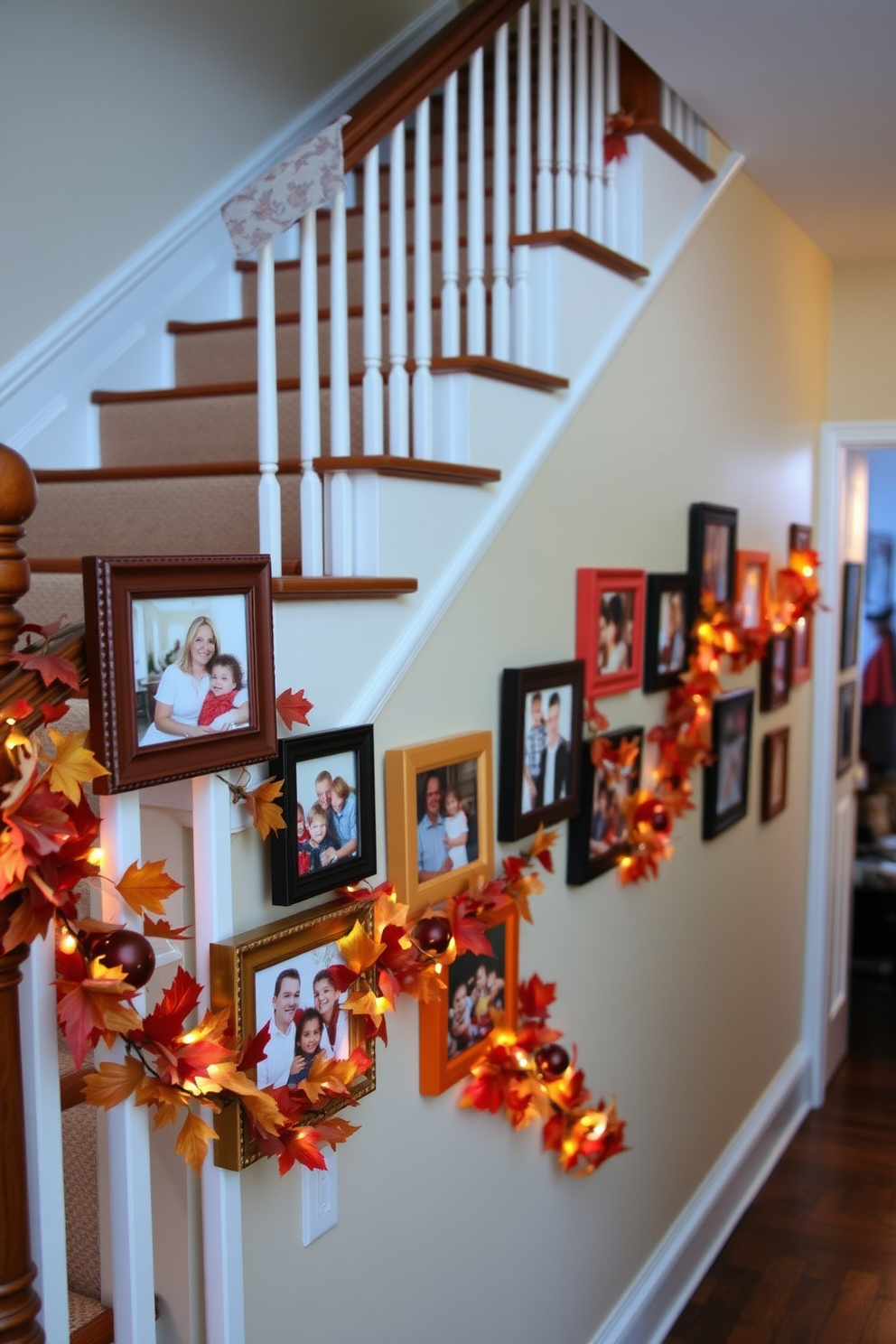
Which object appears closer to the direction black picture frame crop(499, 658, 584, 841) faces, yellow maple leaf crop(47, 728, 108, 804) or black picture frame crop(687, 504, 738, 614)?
the yellow maple leaf
